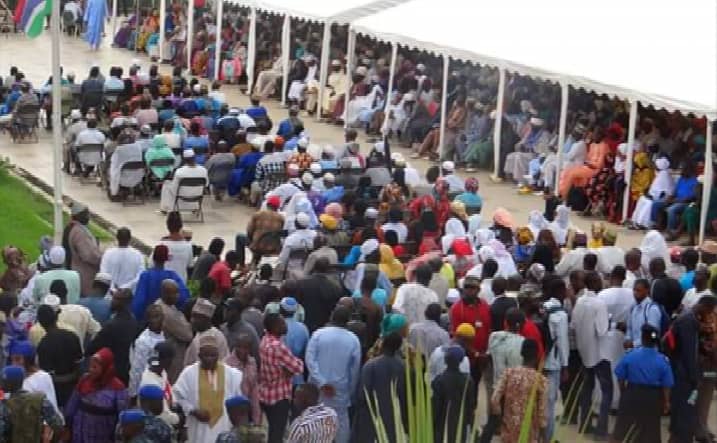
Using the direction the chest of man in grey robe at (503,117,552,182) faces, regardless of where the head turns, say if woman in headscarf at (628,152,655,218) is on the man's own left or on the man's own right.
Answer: on the man's own left

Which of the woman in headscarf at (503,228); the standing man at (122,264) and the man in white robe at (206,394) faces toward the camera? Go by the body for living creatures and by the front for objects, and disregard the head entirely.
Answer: the man in white robe

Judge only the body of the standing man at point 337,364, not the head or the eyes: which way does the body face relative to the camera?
away from the camera

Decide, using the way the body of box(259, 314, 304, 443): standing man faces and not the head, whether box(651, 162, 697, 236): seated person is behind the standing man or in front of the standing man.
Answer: in front

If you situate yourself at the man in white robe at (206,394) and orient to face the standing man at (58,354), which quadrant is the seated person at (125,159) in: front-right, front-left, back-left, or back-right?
front-right

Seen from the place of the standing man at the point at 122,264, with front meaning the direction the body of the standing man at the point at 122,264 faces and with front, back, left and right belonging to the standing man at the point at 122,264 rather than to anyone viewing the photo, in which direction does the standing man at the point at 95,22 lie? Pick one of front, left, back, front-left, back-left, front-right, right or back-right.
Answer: front

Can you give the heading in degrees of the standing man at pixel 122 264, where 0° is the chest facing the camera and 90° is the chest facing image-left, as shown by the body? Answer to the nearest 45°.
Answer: approximately 180°

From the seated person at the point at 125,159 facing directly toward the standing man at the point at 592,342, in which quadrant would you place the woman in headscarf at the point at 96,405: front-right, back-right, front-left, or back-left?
front-right

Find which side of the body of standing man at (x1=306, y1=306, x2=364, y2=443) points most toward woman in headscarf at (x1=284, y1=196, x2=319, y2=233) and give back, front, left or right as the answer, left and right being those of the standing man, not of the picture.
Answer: front

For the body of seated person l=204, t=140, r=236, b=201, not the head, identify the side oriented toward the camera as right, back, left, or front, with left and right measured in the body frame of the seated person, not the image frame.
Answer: back

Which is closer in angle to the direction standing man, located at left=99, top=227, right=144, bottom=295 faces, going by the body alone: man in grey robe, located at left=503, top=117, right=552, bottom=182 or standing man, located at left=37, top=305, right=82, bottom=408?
the man in grey robe

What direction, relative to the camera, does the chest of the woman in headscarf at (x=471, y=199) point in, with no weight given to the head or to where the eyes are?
away from the camera

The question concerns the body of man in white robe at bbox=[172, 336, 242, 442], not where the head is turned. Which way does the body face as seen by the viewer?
toward the camera

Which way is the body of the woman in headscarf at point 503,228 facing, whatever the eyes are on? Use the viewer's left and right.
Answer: facing away from the viewer and to the left of the viewer

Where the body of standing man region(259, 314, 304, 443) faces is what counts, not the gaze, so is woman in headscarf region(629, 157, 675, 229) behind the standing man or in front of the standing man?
in front

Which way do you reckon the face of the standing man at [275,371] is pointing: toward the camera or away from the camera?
away from the camera

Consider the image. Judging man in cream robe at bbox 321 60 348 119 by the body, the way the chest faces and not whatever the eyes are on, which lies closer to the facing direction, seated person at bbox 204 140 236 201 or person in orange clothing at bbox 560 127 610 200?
the seated person
